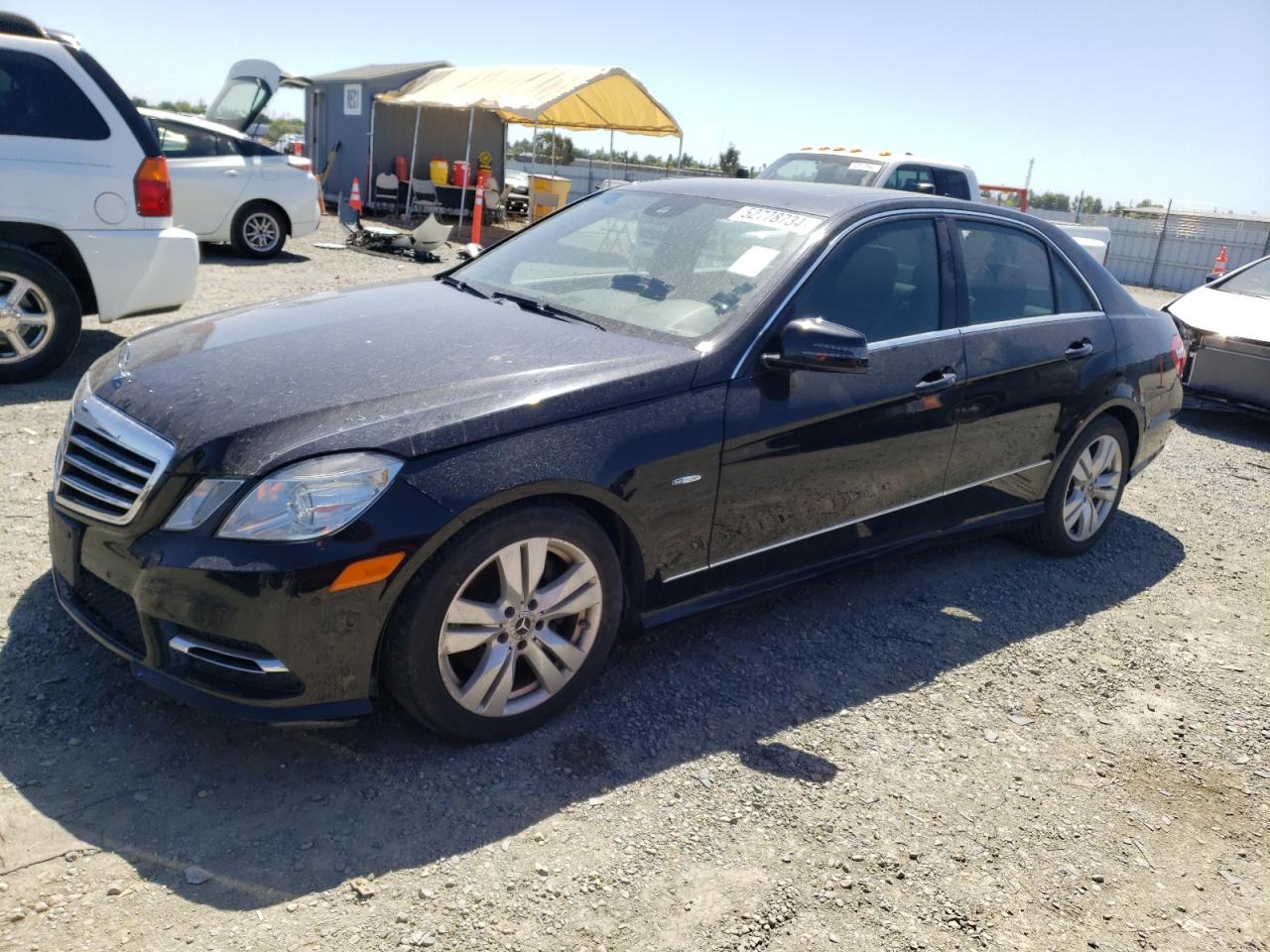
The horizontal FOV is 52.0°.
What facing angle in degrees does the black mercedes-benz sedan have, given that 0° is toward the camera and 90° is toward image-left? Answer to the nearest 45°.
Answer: approximately 45°

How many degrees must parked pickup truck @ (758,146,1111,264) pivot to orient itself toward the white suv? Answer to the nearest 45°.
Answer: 0° — it already faces it

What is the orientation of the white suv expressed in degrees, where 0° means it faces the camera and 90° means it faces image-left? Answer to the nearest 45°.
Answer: approximately 90°

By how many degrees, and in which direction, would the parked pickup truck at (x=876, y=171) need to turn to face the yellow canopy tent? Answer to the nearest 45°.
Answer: approximately 90° to its right

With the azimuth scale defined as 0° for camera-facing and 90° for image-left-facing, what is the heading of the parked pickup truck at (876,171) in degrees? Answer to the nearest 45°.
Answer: approximately 45°

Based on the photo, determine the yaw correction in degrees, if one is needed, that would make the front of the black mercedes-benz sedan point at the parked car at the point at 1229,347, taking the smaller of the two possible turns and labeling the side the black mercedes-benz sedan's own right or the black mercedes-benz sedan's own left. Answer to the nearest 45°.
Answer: approximately 180°

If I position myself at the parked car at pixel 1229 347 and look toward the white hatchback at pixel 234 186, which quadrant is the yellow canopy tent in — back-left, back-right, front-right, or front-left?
front-right

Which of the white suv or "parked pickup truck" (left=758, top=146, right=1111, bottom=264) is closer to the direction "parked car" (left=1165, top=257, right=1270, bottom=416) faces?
the white suv

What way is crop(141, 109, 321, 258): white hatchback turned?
to the viewer's left

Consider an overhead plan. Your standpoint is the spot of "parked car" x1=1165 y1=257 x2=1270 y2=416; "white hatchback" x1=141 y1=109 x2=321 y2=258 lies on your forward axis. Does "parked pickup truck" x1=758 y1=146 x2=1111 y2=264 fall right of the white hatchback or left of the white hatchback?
right

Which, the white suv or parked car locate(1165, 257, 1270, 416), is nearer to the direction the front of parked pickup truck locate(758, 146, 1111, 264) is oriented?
the white suv

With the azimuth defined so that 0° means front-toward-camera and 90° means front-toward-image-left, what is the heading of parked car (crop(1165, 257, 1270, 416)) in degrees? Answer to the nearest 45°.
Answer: approximately 45°

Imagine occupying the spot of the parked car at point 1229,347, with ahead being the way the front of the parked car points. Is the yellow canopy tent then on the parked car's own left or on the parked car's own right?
on the parked car's own right

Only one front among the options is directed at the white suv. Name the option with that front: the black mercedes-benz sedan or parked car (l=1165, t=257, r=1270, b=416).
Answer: the parked car
